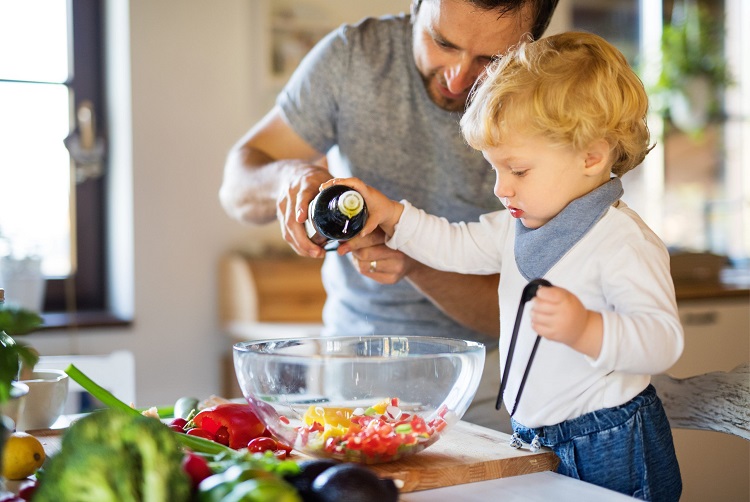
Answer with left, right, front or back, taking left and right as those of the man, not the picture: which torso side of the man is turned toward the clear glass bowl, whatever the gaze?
front

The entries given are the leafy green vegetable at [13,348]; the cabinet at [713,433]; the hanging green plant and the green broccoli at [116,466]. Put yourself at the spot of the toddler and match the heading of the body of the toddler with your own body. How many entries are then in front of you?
2

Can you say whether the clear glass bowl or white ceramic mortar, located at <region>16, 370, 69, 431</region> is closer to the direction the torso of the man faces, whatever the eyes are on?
the clear glass bowl

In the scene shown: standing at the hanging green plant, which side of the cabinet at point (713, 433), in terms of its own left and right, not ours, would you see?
back

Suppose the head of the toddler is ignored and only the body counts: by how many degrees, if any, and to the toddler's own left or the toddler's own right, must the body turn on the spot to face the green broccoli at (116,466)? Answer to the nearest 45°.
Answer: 0° — they already face it

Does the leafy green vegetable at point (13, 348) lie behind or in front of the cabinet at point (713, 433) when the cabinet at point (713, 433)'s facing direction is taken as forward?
in front

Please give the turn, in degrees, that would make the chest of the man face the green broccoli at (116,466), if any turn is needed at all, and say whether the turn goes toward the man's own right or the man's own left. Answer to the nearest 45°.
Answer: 0° — they already face it

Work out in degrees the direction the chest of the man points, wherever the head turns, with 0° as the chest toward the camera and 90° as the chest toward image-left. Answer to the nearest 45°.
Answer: approximately 0°

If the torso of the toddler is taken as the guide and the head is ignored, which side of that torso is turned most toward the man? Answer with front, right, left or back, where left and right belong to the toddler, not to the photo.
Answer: right

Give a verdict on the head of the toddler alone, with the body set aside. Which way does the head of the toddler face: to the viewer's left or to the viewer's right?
to the viewer's left

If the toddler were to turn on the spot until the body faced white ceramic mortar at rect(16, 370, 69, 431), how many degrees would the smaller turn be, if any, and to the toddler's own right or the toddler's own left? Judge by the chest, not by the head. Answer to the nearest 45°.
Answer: approximately 45° to the toddler's own right

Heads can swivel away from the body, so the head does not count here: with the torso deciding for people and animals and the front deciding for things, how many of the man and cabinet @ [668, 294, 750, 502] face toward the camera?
2

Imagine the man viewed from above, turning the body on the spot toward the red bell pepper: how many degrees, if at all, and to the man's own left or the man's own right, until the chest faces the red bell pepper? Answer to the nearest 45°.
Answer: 0° — they already face it

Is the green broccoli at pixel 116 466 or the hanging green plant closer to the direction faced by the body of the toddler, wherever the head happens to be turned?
the green broccoli
